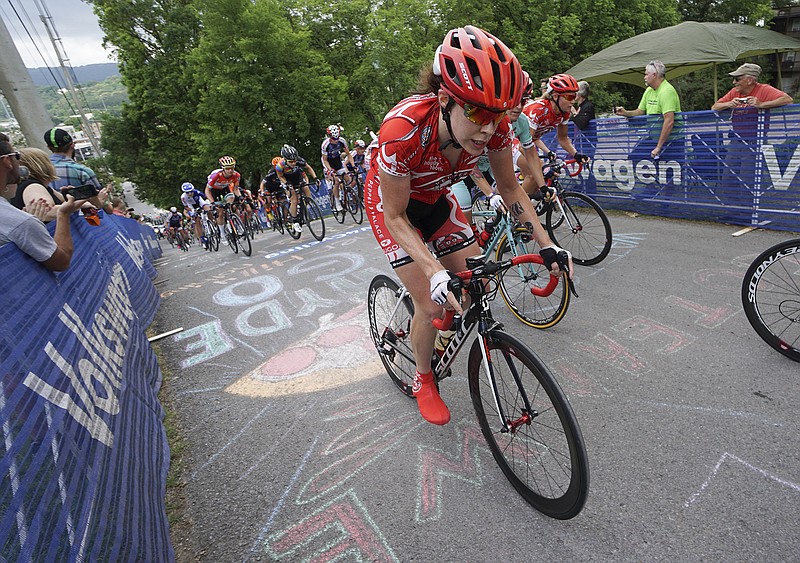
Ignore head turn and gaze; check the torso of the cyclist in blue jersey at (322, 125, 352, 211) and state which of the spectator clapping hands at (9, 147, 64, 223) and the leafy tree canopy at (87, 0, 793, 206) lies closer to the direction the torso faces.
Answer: the spectator clapping hands

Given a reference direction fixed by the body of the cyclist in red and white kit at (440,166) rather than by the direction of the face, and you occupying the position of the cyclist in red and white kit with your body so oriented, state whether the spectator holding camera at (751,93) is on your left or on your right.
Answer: on your left

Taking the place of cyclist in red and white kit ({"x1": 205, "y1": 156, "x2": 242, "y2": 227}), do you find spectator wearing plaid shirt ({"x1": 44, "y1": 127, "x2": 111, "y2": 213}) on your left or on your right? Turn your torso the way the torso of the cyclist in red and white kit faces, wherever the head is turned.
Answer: on your right

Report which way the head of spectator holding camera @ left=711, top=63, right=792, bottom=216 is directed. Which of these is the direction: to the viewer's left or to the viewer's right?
to the viewer's left

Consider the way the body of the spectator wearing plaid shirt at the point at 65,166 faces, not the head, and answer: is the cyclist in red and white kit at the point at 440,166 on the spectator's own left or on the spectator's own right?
on the spectator's own right

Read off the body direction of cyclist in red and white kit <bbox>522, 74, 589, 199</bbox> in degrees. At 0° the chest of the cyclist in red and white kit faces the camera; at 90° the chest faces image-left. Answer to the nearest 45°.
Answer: approximately 315°

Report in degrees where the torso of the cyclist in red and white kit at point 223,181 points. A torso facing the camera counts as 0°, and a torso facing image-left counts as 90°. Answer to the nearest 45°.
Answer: approximately 315°

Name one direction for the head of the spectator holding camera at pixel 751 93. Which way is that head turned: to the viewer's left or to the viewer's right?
to the viewer's left
